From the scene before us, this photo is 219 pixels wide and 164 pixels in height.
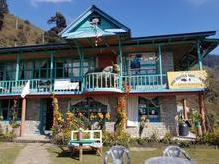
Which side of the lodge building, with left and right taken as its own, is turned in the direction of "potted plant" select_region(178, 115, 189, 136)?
left

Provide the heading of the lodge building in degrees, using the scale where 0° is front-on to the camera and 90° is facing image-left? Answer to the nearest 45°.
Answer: approximately 0°

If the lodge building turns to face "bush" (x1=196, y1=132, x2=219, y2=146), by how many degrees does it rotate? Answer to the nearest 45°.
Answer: approximately 45° to its left
